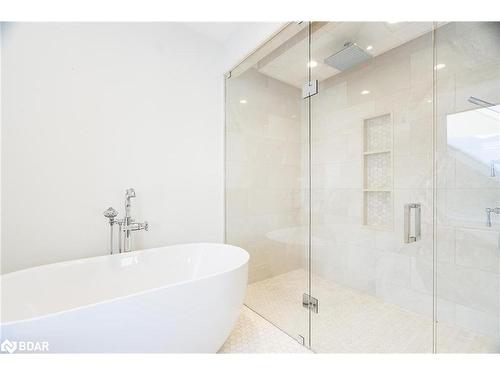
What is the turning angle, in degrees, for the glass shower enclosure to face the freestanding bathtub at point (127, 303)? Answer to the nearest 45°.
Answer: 0° — it already faces it

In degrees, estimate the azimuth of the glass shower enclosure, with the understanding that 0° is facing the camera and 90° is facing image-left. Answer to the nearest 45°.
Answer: approximately 45°

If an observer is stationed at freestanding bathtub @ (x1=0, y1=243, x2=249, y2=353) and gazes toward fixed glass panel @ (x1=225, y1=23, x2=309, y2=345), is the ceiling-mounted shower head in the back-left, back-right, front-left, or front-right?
front-right
